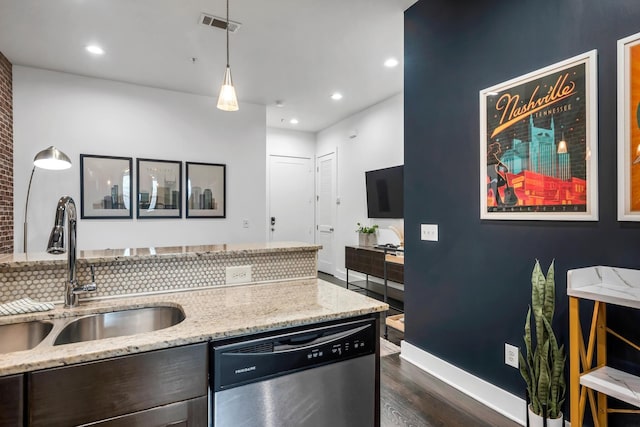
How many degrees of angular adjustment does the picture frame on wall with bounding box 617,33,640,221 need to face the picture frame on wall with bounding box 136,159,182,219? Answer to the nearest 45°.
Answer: approximately 45° to its right

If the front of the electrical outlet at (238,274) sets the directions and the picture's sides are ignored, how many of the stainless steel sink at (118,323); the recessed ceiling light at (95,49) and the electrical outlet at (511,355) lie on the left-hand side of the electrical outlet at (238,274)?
1

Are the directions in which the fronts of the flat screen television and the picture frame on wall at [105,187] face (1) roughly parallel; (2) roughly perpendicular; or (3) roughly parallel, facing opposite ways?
roughly perpendicular

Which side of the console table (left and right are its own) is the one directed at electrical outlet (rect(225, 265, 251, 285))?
front

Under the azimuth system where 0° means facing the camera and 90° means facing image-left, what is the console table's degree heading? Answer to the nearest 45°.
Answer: approximately 45°

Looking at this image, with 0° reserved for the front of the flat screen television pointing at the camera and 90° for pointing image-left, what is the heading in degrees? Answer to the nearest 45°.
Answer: approximately 45°

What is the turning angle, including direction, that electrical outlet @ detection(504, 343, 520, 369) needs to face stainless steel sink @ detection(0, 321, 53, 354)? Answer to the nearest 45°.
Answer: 0° — it already faces it

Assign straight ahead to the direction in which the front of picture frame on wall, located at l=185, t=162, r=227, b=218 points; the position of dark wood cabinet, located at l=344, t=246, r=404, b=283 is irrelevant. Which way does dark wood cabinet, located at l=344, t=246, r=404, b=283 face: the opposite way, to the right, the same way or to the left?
to the right

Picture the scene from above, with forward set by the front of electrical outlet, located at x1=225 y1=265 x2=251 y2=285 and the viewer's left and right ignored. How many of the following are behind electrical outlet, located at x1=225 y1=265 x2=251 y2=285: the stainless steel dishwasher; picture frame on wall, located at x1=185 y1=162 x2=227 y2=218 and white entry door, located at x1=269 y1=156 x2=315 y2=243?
2

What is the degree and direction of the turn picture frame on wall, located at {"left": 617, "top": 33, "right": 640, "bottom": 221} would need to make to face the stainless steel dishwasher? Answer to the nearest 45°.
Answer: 0° — it already faces it

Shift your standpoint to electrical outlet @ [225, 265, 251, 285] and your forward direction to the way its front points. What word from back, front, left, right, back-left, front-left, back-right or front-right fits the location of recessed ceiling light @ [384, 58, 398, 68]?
back-left

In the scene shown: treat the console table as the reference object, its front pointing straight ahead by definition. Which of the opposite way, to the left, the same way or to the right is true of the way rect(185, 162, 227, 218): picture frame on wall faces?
to the left

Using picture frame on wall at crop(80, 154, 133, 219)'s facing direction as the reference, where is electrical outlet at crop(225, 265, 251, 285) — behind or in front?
in front
